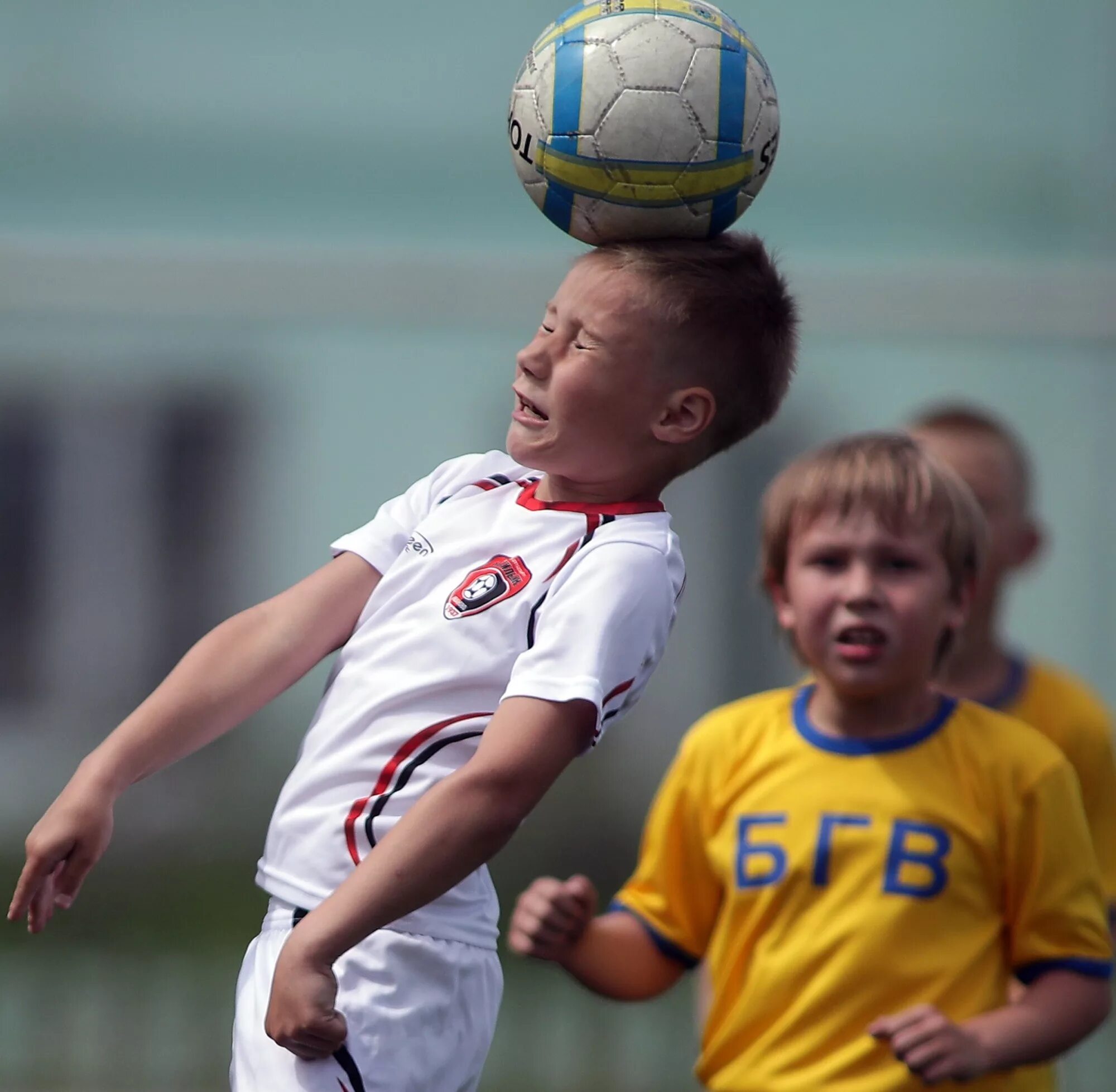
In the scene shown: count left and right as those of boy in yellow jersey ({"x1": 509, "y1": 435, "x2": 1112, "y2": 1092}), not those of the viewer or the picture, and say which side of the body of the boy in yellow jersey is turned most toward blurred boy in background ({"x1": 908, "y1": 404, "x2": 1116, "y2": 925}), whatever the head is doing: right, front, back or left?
back

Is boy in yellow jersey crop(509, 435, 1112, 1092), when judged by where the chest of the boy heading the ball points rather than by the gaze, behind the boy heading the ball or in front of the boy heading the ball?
behind

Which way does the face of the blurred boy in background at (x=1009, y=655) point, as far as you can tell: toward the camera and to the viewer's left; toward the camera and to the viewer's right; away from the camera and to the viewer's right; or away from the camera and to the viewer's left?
toward the camera and to the viewer's left

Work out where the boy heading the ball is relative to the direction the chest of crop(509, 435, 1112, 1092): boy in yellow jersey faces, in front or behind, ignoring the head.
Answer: in front

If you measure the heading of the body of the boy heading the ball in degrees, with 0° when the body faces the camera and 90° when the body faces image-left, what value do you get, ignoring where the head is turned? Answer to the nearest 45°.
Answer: approximately 45°

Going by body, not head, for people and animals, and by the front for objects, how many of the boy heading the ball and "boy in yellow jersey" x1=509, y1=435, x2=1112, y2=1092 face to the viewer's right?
0

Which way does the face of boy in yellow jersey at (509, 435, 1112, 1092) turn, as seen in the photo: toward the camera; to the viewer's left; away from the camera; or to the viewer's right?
toward the camera

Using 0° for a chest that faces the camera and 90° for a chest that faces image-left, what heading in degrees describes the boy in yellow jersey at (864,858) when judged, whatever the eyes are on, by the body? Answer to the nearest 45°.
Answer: approximately 0°
